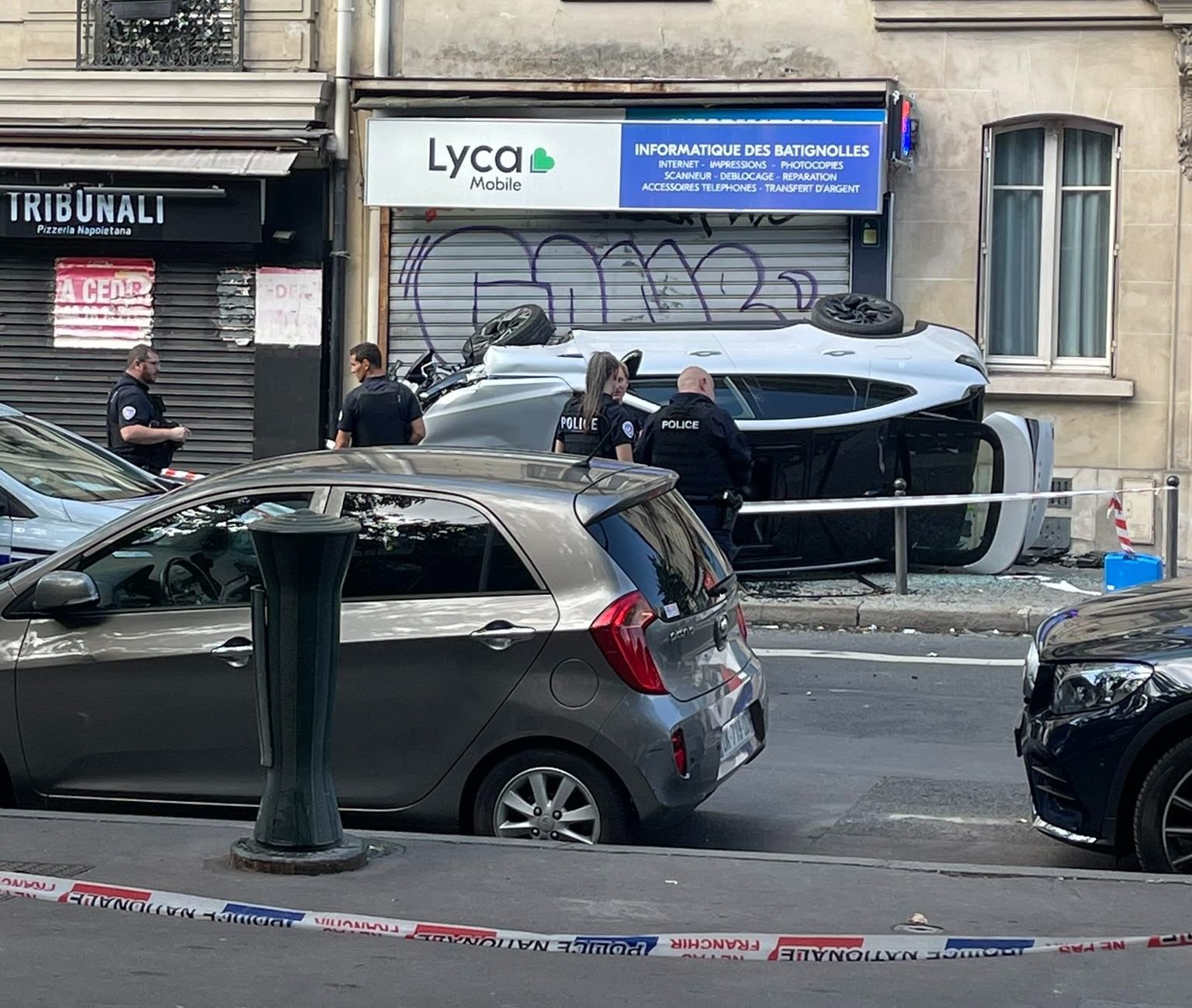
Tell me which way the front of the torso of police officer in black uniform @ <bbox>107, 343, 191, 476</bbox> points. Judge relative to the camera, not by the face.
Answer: to the viewer's right

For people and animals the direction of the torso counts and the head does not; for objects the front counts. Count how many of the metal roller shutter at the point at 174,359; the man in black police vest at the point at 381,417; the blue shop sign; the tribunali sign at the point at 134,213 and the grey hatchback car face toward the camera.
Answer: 3

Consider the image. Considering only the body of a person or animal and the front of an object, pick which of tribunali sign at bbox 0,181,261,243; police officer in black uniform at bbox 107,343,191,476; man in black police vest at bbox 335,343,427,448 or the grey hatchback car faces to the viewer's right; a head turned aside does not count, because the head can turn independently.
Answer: the police officer in black uniform

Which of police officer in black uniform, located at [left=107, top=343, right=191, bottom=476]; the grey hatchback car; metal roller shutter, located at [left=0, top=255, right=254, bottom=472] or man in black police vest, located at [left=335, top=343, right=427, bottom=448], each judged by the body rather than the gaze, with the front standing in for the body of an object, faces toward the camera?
the metal roller shutter

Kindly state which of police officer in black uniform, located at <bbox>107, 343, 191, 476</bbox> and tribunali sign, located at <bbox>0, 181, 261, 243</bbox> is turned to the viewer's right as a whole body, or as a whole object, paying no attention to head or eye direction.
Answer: the police officer in black uniform

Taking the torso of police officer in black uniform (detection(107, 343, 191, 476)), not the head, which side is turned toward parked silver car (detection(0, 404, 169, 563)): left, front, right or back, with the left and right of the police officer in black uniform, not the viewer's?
right

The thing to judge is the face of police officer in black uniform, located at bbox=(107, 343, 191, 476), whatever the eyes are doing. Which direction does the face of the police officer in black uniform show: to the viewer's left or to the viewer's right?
to the viewer's right

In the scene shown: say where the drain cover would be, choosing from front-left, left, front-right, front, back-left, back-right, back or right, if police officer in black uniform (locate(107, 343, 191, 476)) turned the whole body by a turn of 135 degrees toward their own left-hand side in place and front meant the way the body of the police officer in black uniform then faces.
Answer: back-left

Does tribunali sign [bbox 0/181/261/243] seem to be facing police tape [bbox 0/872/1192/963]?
yes

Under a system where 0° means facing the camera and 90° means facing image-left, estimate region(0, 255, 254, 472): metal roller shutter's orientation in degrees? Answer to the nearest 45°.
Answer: approximately 0°

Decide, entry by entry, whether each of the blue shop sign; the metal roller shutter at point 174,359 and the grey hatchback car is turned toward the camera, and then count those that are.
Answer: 2

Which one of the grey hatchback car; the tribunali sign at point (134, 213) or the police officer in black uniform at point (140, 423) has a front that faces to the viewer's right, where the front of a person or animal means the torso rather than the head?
the police officer in black uniform
